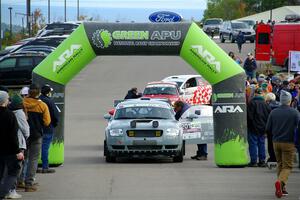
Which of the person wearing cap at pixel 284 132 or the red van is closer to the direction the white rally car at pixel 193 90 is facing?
the person wearing cap

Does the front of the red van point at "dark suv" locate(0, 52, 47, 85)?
no

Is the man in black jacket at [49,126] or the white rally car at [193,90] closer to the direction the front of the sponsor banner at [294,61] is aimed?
the man in black jacket

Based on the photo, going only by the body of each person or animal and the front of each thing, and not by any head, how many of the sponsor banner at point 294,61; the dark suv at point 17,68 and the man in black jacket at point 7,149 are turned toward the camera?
1

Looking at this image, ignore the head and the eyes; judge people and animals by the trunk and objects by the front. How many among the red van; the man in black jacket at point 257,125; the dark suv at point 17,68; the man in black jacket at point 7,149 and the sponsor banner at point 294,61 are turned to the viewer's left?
1

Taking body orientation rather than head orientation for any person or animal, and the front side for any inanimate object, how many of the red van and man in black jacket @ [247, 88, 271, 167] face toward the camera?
0
